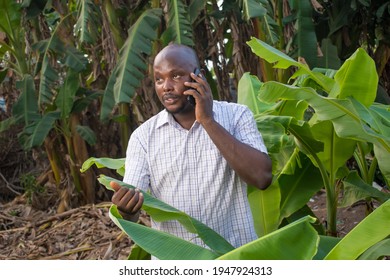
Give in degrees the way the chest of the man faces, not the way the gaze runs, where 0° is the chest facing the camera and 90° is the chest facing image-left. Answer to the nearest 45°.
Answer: approximately 0°

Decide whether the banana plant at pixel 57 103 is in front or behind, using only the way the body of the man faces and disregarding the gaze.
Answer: behind

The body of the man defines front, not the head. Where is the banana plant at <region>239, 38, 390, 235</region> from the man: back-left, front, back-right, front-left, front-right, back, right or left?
back-left
